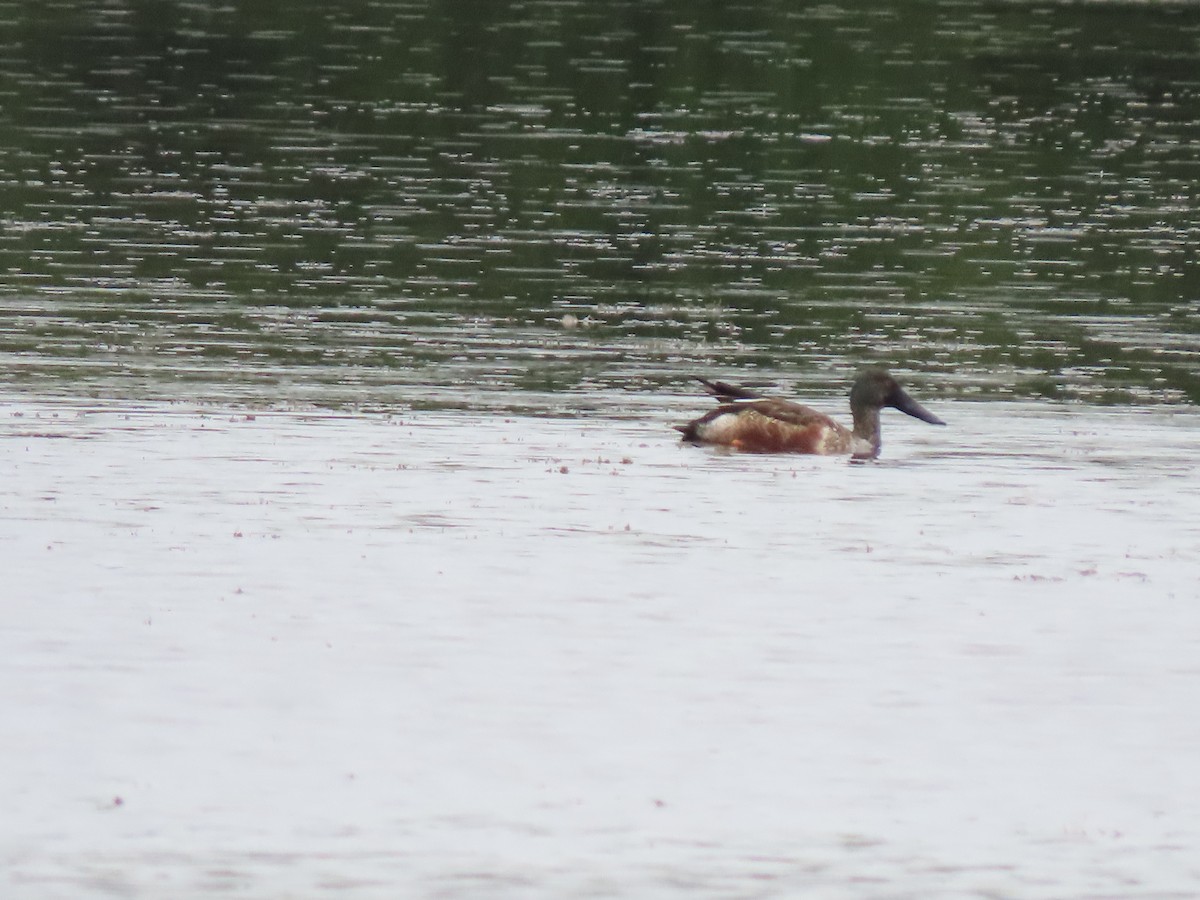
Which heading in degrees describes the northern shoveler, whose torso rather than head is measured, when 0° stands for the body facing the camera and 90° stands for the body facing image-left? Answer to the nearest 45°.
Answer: approximately 270°
